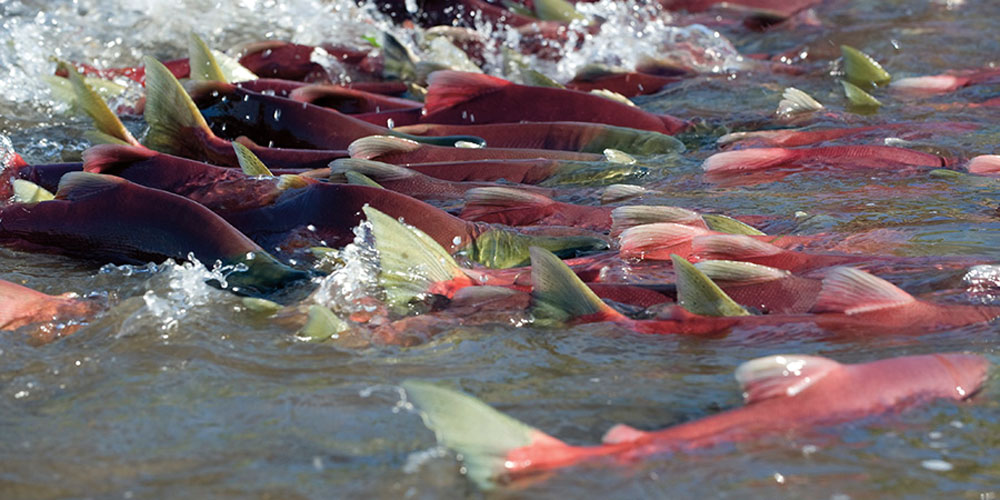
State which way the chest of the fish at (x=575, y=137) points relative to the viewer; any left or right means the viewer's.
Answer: facing to the right of the viewer

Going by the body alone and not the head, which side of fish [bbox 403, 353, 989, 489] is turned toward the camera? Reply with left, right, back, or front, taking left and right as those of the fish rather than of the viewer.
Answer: right

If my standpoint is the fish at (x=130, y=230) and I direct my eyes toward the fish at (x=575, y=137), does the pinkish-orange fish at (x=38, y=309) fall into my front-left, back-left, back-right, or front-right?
back-right

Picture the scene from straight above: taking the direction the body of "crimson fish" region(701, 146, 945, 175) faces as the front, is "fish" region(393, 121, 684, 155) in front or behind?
behind

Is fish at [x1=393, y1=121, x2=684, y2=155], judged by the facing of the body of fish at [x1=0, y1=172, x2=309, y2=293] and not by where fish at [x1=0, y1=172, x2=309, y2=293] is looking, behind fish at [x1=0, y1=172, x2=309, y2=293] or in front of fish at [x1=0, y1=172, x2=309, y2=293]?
in front

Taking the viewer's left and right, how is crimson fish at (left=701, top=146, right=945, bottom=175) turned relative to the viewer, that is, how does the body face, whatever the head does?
facing to the right of the viewer

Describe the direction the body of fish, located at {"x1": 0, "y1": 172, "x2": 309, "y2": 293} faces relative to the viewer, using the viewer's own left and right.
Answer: facing to the right of the viewer

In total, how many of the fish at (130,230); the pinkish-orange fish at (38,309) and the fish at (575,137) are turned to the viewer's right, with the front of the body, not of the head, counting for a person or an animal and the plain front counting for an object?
3
